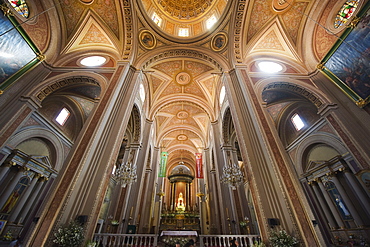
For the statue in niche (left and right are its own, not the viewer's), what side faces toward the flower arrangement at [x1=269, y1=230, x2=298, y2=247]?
front

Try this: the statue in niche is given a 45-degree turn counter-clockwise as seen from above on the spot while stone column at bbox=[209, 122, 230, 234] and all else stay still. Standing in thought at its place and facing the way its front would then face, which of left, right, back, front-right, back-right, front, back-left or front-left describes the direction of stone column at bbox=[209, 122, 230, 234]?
front-right

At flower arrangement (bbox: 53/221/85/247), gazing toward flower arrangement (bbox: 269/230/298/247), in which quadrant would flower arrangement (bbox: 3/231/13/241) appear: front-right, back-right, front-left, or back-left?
back-left

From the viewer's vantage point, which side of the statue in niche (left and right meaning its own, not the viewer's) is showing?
front

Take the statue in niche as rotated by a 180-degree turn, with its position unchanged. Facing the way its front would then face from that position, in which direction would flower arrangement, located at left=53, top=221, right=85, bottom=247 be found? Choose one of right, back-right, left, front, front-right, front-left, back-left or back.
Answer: back

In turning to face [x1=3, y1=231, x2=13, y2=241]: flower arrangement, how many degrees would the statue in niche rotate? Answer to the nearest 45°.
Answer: approximately 45° to its right

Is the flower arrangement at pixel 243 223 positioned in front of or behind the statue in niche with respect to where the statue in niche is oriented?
in front

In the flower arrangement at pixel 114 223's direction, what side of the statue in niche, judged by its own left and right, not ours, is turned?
front

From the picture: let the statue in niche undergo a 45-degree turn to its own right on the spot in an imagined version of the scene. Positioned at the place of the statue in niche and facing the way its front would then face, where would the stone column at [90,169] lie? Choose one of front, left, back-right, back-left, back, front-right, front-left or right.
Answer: front-left

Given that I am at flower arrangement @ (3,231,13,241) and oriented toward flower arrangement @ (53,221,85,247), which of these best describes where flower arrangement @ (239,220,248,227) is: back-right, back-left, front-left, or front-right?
front-left
